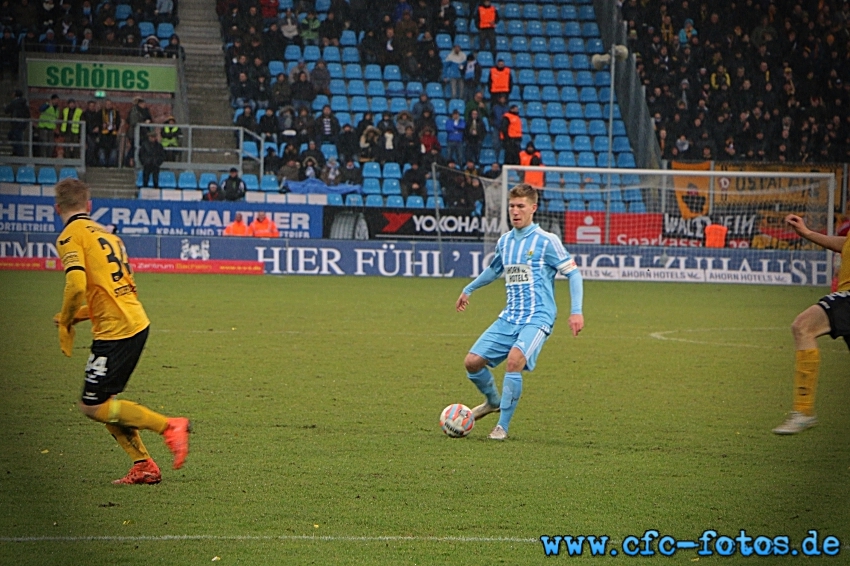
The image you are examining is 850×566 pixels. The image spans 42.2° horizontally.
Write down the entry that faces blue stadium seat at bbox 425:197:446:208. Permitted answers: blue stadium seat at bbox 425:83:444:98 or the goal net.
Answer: blue stadium seat at bbox 425:83:444:98

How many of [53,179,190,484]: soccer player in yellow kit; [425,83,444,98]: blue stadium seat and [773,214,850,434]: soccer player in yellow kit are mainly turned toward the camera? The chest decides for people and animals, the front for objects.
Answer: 1

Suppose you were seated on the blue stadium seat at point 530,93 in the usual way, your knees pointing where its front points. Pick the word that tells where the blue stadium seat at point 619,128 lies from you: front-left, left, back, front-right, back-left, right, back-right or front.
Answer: left

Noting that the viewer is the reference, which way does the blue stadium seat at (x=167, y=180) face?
facing the viewer

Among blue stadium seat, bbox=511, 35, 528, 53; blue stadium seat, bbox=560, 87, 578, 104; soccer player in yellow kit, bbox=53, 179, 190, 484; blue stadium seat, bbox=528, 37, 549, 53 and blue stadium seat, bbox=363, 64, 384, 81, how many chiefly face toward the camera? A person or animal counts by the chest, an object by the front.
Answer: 4

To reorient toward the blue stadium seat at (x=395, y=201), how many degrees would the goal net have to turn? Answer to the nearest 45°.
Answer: approximately 90° to its right

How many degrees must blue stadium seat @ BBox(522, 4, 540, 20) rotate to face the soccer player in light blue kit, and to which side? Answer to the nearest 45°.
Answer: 0° — it already faces them

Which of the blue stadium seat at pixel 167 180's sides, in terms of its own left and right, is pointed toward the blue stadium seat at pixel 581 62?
left

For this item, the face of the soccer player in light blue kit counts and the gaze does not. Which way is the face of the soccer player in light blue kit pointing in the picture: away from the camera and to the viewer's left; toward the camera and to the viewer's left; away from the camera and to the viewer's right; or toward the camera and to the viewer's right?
toward the camera and to the viewer's left

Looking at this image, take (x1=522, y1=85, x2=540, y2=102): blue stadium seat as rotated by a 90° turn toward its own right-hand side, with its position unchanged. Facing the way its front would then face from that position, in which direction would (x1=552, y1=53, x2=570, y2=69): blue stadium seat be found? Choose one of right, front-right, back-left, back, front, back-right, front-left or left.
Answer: back-right

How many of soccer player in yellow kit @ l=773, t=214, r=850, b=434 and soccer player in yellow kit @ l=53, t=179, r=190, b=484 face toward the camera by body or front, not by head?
0

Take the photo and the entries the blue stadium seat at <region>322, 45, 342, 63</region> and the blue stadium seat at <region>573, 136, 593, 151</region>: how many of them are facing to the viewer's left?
0

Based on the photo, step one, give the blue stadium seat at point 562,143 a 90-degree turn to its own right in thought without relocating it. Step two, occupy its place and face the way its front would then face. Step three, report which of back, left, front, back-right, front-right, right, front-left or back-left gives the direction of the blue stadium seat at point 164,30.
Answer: front

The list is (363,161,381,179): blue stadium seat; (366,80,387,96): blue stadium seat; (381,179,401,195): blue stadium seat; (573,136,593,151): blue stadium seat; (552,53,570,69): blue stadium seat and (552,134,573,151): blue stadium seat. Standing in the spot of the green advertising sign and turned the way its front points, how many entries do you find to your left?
6
